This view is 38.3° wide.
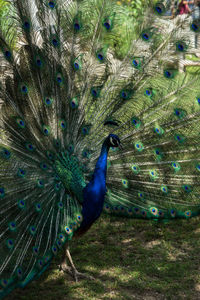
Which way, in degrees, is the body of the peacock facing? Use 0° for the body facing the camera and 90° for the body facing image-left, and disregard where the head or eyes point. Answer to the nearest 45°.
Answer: approximately 315°
